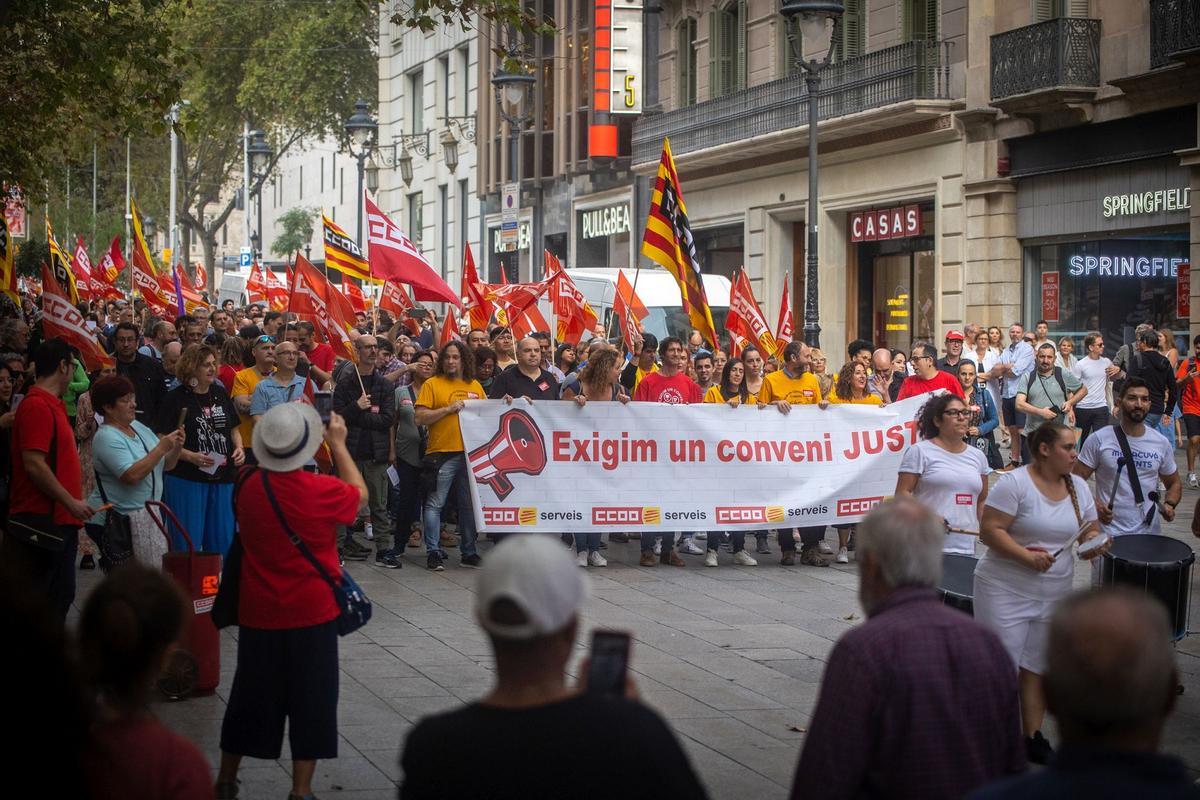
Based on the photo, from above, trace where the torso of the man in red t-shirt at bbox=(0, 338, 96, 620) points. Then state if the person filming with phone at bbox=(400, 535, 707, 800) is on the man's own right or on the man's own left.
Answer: on the man's own right

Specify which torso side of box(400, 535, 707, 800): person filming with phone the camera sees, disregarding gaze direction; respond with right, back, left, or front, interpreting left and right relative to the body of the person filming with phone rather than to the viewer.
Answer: back

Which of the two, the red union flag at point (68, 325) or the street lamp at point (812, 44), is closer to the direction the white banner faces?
the red union flag

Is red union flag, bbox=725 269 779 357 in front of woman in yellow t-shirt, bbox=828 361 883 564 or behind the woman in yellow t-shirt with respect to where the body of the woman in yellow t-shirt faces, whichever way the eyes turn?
behind

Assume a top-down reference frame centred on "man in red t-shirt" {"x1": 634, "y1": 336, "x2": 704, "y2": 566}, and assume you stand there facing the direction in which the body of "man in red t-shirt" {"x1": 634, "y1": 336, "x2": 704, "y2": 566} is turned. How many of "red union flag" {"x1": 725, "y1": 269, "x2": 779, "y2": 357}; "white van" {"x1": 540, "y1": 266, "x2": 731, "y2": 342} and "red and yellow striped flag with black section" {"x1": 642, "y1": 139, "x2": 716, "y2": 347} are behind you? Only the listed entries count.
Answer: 3

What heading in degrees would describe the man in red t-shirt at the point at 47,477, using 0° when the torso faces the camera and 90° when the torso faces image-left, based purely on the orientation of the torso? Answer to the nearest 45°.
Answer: approximately 270°

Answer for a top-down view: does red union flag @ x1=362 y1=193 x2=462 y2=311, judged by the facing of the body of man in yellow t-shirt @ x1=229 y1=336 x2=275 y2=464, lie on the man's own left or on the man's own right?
on the man's own left
